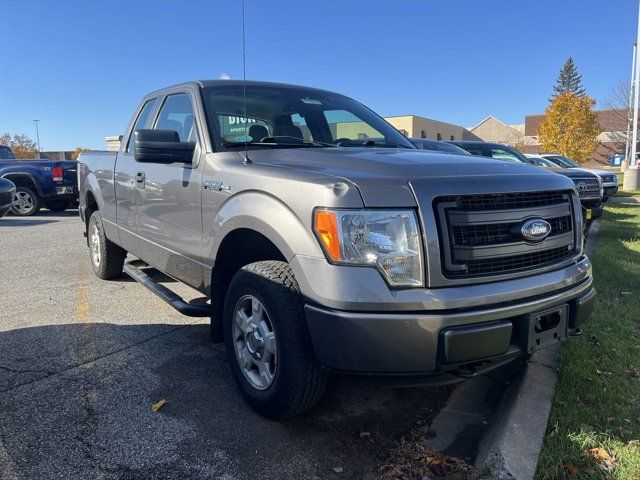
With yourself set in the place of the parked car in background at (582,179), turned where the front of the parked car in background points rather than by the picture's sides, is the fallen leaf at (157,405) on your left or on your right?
on your right

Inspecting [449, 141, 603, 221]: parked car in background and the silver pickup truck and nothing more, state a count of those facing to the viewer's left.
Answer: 0

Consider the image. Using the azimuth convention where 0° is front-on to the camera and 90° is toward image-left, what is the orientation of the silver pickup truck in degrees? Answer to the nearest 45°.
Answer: approximately 315°

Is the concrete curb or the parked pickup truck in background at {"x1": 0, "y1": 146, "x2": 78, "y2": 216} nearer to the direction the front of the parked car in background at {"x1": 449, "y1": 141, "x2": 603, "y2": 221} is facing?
the concrete curb

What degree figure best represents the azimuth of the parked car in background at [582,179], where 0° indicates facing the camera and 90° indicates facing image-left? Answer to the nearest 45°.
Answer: approximately 315°

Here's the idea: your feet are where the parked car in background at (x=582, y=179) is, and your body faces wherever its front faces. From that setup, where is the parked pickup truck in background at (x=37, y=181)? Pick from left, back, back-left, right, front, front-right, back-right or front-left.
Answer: back-right

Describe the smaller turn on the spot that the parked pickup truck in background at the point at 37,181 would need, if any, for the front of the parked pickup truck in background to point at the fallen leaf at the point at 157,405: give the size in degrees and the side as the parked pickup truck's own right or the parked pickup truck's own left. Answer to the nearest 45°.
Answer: approximately 135° to the parked pickup truck's own left

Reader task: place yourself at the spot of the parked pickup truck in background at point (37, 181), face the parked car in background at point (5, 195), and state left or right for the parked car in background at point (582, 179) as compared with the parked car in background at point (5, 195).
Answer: left

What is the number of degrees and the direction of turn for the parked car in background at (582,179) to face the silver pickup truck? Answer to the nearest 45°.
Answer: approximately 45° to its right

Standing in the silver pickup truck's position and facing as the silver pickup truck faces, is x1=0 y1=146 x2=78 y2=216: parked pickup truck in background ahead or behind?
behind
